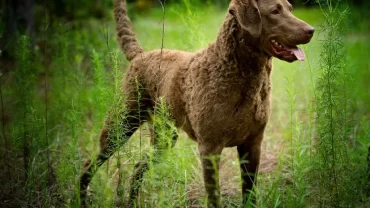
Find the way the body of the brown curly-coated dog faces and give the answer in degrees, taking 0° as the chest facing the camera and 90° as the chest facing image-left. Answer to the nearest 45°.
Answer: approximately 315°
